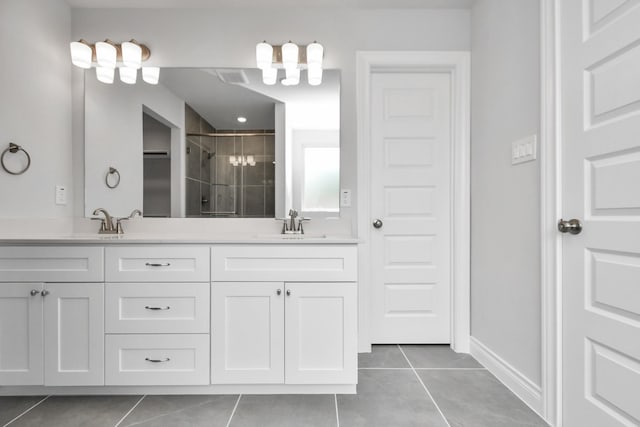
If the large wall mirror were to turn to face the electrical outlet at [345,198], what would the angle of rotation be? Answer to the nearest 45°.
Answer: approximately 90° to its left

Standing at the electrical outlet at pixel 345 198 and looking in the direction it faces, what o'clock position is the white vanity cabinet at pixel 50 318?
The white vanity cabinet is roughly at 2 o'clock from the electrical outlet.

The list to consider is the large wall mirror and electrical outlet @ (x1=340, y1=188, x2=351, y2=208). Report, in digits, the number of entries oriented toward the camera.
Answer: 2

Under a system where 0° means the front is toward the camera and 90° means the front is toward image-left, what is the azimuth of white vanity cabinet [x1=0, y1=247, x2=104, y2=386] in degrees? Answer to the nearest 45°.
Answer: approximately 0°

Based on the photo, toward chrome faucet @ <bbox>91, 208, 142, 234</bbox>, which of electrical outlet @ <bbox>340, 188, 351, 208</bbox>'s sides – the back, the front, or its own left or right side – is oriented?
right

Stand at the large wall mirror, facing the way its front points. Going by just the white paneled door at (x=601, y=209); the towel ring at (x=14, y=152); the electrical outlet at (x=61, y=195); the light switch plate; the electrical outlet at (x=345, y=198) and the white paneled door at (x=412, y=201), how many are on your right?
2

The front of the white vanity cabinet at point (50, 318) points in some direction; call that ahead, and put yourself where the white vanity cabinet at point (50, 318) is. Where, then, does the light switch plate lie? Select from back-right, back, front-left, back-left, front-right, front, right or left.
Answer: front-left
